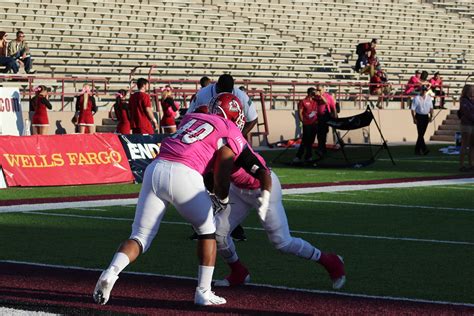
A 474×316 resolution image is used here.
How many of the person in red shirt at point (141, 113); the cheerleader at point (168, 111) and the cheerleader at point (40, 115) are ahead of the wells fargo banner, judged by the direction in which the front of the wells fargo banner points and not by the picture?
0

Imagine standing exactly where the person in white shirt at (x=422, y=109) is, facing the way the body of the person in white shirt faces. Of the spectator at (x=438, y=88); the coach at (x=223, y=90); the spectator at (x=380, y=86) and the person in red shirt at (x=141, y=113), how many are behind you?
2

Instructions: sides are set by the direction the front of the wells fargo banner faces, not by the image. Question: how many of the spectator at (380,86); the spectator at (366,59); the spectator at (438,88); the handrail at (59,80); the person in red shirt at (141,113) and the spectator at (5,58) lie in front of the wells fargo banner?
0

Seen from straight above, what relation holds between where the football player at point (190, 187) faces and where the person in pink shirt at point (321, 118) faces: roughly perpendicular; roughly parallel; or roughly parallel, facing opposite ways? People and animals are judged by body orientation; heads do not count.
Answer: roughly parallel, facing opposite ways

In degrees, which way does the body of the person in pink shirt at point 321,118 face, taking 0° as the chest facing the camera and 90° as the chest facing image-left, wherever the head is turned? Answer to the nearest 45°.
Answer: approximately 45°

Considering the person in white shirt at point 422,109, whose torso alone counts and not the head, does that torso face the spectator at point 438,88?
no

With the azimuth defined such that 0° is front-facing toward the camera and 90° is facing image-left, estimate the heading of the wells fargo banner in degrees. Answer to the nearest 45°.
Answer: approximately 0°

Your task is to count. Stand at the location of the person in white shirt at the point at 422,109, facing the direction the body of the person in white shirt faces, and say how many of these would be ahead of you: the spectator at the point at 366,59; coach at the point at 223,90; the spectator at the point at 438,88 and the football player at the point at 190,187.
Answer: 2

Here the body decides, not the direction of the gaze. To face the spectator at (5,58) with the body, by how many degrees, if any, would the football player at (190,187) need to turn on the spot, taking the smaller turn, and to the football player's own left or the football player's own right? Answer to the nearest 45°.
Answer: approximately 45° to the football player's own left

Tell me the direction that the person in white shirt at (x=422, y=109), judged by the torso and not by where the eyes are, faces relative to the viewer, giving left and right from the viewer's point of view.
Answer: facing the viewer

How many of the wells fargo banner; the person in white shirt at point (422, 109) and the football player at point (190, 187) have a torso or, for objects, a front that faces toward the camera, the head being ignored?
2

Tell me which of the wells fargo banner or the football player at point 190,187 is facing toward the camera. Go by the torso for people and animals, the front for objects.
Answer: the wells fargo banner

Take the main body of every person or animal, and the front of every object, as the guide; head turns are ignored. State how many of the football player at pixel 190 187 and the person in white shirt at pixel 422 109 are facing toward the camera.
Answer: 1

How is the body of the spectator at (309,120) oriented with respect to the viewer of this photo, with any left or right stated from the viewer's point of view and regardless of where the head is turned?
facing the viewer and to the right of the viewer

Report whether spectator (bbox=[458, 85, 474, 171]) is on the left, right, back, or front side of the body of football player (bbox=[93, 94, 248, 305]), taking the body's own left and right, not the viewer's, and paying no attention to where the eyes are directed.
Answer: front
